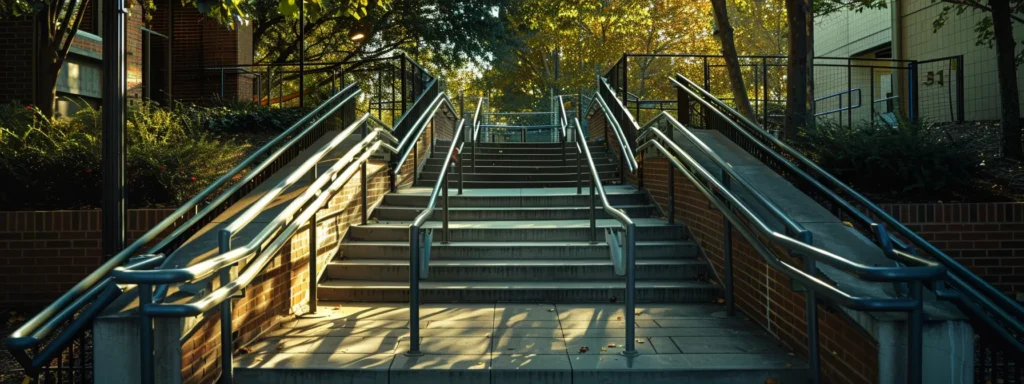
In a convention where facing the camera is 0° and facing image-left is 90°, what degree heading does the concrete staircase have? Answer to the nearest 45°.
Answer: approximately 0°

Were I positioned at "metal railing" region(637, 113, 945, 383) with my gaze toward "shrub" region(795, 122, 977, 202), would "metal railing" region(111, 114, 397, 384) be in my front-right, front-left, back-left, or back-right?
back-left

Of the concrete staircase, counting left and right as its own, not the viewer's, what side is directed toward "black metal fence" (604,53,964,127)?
left
